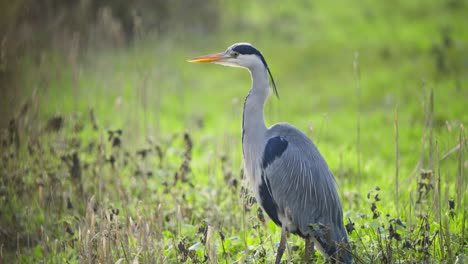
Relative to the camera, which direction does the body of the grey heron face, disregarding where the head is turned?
to the viewer's left
